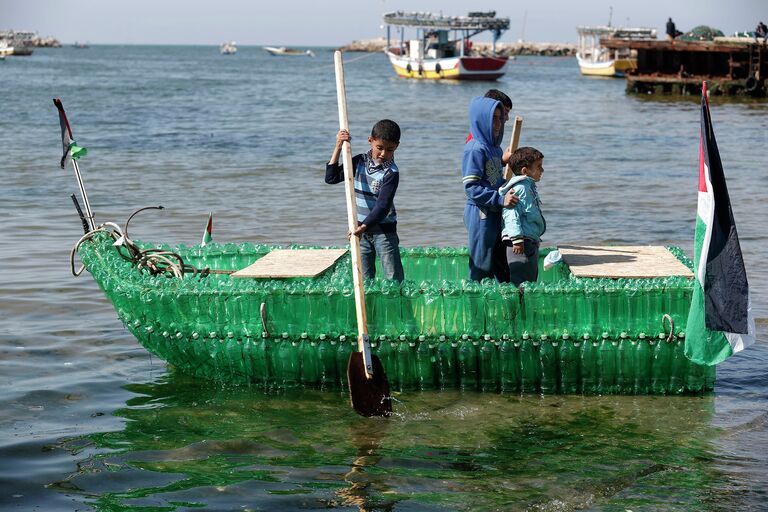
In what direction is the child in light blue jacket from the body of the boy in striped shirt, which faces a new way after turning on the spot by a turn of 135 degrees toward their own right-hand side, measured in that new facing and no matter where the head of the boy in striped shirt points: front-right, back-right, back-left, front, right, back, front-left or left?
back-right

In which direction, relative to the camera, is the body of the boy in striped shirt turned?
toward the camera

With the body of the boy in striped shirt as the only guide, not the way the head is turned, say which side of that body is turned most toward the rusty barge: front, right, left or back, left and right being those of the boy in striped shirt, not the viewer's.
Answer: back

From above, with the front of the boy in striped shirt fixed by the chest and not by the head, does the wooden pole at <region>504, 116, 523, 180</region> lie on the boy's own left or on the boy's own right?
on the boy's own left

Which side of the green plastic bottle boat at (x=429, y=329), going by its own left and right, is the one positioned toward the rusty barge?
right

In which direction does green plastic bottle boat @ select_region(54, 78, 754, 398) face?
to the viewer's left
